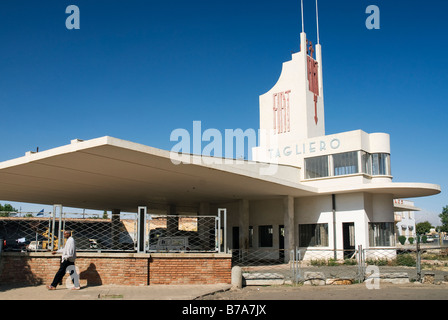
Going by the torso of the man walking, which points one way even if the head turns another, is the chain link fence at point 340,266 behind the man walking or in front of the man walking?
behind

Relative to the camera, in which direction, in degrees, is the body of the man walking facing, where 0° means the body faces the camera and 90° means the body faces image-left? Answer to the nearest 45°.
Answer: approximately 90°

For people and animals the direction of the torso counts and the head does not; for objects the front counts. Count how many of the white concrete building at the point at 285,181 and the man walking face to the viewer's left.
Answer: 1

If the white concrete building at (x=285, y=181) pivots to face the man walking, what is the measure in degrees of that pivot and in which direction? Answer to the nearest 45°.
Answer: approximately 90° to its right

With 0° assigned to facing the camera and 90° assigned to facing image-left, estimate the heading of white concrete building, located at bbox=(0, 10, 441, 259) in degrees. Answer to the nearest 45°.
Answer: approximately 315°

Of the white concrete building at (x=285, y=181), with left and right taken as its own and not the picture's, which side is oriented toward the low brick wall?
right

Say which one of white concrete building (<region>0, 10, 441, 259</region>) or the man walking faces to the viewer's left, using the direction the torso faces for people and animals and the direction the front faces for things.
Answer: the man walking
